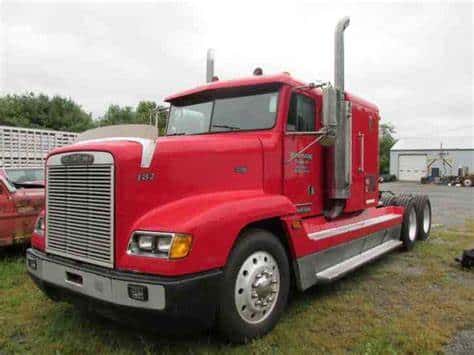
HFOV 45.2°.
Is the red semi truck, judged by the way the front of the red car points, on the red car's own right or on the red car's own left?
on the red car's own right

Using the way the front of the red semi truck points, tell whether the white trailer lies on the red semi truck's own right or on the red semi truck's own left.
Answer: on the red semi truck's own right

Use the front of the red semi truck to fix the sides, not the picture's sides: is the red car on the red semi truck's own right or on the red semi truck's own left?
on the red semi truck's own right

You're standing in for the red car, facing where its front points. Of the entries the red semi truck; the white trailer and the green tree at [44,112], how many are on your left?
2

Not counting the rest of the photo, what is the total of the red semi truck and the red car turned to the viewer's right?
1

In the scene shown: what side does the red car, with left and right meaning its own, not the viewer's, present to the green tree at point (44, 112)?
left

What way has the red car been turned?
to the viewer's right
